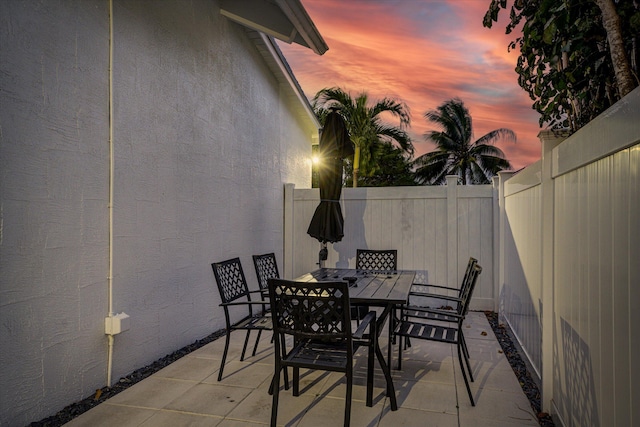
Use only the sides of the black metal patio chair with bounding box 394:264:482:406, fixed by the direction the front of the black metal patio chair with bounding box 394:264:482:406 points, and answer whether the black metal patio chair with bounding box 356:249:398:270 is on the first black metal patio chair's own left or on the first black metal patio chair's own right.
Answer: on the first black metal patio chair's own right

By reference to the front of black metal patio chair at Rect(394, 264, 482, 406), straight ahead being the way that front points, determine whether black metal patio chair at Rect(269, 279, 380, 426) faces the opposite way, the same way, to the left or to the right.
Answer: to the right

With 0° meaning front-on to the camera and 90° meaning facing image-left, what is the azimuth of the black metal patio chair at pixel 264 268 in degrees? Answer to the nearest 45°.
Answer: approximately 315°

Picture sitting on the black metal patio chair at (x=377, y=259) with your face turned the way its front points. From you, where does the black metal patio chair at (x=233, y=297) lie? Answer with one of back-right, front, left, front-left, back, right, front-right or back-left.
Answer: front-right

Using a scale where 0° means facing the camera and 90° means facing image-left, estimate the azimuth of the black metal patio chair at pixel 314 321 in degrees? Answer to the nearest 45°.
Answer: approximately 180°

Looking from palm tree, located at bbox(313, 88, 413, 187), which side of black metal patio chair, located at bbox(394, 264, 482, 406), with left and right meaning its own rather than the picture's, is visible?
right

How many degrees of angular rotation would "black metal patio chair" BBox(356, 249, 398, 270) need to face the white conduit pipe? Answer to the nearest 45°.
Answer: approximately 45° to its right

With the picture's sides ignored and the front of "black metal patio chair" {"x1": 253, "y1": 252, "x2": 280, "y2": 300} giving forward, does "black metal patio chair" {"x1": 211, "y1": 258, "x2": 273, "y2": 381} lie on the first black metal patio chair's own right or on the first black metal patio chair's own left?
on the first black metal patio chair's own right

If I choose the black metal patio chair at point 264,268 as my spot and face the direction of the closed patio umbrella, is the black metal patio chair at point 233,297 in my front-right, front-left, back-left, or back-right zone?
back-right

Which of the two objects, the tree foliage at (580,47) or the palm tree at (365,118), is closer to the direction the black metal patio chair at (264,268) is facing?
the tree foliage

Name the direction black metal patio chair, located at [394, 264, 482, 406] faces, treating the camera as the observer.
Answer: facing to the left of the viewer

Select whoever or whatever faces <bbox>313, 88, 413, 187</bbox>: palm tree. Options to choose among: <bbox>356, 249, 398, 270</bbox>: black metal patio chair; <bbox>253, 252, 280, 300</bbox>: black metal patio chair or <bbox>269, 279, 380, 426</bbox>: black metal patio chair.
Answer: <bbox>269, 279, 380, 426</bbox>: black metal patio chair

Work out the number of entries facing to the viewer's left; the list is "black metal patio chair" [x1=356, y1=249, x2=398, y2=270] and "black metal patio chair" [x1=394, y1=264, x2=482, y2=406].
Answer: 1

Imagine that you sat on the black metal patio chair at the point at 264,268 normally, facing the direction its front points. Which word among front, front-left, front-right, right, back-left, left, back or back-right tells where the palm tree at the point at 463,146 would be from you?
left

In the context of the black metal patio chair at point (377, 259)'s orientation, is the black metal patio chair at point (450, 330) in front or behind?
in front

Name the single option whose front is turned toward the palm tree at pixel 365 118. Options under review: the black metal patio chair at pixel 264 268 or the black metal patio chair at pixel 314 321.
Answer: the black metal patio chair at pixel 314 321

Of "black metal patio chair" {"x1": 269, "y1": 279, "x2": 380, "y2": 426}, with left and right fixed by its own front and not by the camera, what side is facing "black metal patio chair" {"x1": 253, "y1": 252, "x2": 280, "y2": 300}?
front

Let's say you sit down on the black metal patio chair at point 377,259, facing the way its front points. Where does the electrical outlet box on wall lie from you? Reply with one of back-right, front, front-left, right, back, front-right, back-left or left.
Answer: front-right
